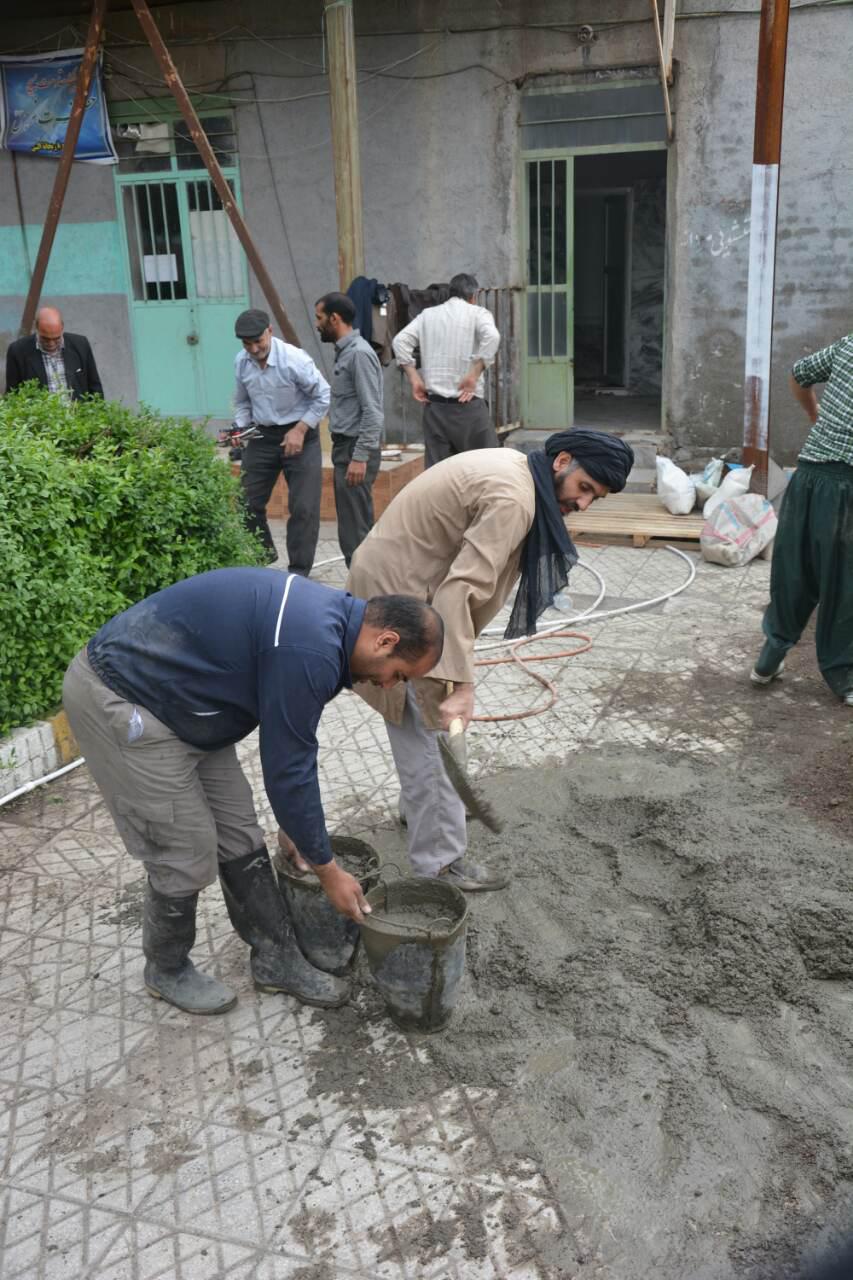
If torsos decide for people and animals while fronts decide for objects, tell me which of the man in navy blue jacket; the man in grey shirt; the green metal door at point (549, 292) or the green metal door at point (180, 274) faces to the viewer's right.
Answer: the man in navy blue jacket

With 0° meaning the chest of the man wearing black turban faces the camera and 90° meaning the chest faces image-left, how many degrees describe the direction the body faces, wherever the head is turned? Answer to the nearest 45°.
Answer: approximately 270°

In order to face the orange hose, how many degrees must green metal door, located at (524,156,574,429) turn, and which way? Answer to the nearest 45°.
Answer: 0° — it already faces it

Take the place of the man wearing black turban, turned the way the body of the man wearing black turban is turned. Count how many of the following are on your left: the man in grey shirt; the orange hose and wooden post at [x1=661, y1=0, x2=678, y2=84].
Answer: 3

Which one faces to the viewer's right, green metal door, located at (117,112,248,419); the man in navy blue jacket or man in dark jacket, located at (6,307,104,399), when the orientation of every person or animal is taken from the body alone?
the man in navy blue jacket

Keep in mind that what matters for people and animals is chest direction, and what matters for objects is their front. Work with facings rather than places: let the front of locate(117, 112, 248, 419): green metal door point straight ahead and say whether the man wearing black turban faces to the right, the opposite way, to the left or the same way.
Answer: to the left

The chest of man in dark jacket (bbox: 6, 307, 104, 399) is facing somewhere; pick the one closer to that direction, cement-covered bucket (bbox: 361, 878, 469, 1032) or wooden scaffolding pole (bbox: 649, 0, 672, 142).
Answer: the cement-covered bucket

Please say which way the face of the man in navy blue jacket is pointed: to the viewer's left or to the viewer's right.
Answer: to the viewer's right

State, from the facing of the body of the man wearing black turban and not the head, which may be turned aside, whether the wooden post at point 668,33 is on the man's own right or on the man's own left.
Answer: on the man's own left

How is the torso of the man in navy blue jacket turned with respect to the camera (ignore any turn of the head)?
to the viewer's right

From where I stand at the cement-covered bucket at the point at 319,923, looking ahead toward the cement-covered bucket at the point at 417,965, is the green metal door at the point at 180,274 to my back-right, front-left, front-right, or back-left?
back-left

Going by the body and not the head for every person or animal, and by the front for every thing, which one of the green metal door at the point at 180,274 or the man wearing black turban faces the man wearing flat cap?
the green metal door

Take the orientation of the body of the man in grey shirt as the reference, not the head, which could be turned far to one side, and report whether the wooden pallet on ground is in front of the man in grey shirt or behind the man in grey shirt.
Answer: behind

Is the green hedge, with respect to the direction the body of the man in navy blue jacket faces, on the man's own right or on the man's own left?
on the man's own left

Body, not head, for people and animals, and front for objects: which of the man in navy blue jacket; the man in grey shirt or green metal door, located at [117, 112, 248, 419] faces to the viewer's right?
the man in navy blue jacket
